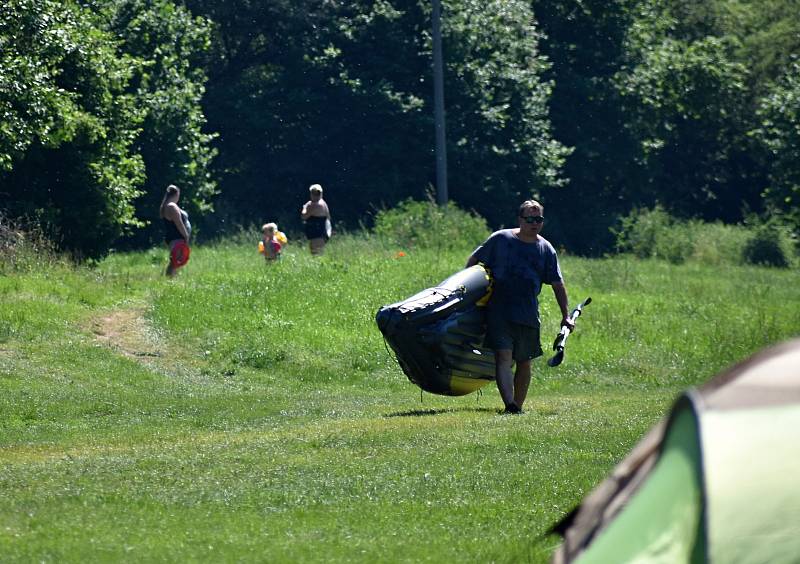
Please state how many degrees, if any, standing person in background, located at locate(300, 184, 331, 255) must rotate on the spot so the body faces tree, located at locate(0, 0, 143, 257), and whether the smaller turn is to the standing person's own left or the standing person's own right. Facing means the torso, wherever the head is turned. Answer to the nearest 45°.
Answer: approximately 90° to the standing person's own right

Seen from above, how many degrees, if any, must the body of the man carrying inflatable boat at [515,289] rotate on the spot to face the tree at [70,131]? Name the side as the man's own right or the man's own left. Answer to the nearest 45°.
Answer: approximately 135° to the man's own right

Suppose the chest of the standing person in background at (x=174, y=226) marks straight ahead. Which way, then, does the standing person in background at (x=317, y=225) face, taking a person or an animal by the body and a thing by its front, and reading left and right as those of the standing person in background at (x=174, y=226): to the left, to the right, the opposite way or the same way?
to the right

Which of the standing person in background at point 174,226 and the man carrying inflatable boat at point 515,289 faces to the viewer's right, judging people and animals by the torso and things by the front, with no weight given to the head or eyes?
the standing person in background

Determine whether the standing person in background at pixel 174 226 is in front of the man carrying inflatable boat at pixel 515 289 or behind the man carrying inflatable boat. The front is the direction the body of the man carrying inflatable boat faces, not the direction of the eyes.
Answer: behind

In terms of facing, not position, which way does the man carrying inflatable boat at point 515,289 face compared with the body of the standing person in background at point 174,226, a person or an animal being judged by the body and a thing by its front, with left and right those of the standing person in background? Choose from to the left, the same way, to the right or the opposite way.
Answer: to the right

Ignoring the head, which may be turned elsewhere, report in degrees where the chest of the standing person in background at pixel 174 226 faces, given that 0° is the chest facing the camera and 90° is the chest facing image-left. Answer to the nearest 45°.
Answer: approximately 270°

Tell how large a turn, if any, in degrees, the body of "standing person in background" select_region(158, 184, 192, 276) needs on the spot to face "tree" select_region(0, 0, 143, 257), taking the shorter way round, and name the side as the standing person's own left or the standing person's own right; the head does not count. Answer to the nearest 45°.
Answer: approximately 135° to the standing person's own left

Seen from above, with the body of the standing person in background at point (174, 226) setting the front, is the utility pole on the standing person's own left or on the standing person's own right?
on the standing person's own left

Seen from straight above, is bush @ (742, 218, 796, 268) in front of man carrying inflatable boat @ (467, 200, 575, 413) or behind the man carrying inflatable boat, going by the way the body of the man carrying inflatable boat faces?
behind

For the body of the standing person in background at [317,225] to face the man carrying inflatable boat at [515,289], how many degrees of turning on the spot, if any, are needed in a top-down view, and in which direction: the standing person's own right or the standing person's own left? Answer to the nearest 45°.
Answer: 0° — they already face them

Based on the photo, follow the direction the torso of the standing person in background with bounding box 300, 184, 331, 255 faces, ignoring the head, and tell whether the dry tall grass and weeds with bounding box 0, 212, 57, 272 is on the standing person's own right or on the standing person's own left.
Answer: on the standing person's own right
